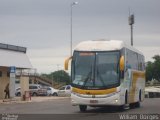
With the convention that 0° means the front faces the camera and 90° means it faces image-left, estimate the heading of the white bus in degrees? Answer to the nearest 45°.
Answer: approximately 0°
